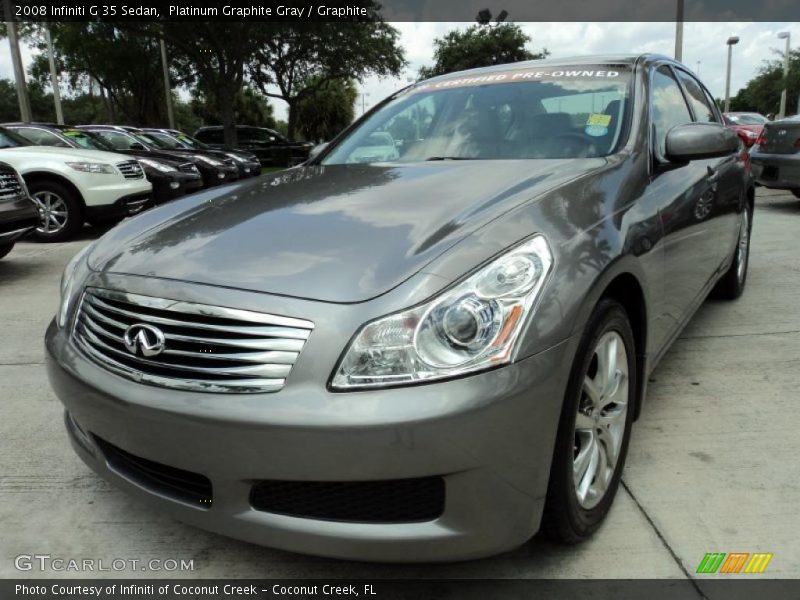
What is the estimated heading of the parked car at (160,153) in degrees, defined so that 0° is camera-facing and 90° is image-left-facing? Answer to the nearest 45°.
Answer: approximately 315°

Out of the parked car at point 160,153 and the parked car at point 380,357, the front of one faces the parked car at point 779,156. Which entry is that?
the parked car at point 160,153

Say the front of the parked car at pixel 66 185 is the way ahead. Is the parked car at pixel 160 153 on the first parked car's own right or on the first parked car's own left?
on the first parked car's own left

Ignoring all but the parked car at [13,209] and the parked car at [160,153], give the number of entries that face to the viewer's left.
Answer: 0

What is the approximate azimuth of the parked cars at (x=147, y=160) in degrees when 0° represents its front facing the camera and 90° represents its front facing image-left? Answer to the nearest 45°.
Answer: approximately 315°

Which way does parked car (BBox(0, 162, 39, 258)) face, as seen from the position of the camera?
facing the viewer and to the right of the viewer

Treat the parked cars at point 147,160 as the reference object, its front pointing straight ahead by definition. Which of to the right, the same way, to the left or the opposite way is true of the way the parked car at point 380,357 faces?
to the right

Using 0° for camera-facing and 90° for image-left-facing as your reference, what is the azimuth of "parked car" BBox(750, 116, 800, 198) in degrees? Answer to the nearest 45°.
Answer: approximately 225°

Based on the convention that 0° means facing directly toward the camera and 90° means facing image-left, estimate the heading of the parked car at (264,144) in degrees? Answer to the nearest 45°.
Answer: approximately 315°
